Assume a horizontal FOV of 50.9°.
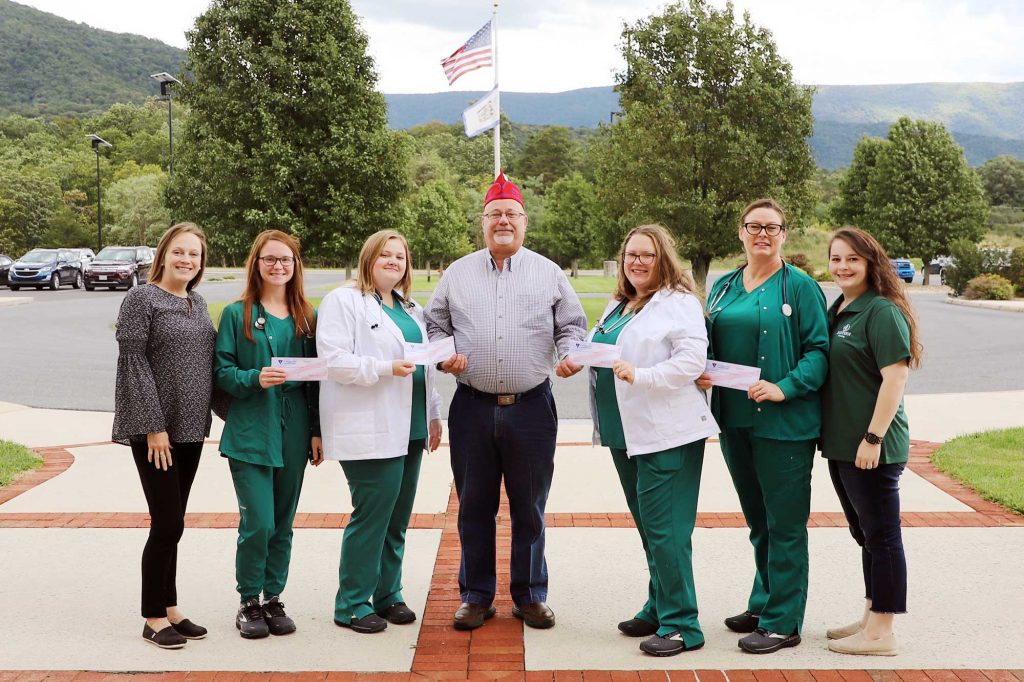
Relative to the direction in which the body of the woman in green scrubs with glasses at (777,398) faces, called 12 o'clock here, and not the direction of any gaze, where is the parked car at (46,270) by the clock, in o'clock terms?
The parked car is roughly at 3 o'clock from the woman in green scrubs with glasses.

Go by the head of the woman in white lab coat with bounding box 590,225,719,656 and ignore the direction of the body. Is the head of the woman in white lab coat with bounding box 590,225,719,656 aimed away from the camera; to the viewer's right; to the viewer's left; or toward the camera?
toward the camera

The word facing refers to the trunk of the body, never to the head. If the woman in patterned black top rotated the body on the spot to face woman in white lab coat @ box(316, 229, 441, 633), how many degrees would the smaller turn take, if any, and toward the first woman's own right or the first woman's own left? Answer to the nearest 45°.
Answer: approximately 45° to the first woman's own left

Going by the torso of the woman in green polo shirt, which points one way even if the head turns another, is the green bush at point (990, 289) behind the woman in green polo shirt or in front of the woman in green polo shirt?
behind

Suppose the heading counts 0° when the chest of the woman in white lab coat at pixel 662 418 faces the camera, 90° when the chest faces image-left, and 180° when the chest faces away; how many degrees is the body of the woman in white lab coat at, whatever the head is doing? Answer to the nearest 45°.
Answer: approximately 45°

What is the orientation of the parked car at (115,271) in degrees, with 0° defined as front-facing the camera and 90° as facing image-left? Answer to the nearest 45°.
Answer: approximately 45°

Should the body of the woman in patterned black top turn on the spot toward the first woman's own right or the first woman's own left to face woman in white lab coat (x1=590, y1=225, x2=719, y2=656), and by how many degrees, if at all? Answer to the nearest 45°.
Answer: approximately 45° to the first woman's own left

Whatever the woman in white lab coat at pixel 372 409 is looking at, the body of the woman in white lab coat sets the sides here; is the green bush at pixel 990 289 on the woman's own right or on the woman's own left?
on the woman's own left

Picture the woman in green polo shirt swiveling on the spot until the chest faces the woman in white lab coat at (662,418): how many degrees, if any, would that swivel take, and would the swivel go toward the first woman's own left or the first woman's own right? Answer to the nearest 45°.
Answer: approximately 45° to the first woman's own right

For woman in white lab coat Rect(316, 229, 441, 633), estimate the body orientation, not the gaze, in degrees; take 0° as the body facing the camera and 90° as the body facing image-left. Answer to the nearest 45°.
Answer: approximately 315°

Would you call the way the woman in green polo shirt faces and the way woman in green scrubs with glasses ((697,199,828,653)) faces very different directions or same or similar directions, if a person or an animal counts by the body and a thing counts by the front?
same or similar directions

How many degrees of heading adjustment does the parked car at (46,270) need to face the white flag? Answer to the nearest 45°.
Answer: approximately 45° to its left

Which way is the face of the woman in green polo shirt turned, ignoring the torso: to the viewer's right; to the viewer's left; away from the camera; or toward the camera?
toward the camera

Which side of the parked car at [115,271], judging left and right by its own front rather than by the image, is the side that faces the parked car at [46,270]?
right

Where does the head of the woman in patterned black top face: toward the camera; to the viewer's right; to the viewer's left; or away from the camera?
toward the camera

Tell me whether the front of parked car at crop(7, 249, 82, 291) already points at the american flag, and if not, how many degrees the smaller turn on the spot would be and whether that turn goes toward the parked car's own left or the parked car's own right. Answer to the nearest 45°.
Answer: approximately 45° to the parked car's own left

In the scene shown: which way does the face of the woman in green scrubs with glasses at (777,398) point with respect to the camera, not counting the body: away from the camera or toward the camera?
toward the camera

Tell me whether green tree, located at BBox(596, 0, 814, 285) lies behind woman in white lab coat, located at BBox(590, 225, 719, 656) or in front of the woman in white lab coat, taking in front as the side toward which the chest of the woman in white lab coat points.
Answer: behind

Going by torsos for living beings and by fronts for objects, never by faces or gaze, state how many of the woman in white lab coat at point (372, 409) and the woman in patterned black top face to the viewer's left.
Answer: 0

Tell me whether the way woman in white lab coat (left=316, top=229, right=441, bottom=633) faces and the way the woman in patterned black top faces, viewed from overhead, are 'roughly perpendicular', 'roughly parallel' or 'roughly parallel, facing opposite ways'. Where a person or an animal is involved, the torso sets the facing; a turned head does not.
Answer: roughly parallel
